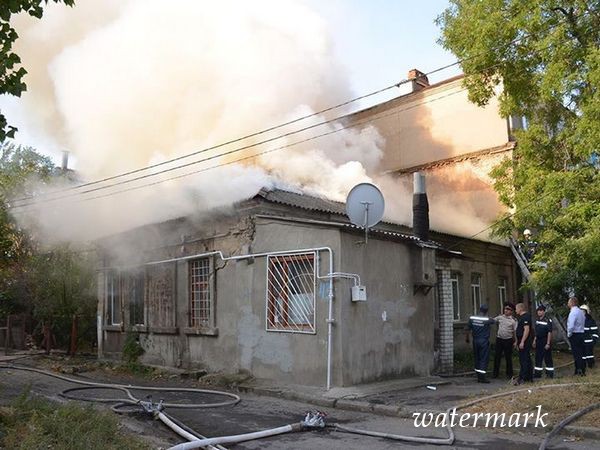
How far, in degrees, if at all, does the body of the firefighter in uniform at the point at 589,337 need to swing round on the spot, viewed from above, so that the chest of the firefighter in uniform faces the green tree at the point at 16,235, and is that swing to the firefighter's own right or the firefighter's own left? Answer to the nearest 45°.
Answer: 0° — they already face it

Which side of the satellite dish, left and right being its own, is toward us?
back

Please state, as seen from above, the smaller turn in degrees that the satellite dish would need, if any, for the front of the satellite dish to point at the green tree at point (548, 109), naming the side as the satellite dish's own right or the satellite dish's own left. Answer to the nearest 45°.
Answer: approximately 135° to the satellite dish's own left

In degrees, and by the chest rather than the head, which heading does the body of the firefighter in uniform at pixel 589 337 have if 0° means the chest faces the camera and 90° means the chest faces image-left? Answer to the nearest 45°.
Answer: approximately 90°

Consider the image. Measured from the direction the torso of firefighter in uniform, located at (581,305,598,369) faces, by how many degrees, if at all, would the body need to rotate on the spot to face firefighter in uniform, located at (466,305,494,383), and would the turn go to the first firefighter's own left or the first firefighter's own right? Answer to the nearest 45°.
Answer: approximately 45° to the first firefighter's own left

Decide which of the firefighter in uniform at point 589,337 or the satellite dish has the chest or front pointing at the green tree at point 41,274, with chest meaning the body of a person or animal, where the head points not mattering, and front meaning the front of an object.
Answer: the firefighter in uniform

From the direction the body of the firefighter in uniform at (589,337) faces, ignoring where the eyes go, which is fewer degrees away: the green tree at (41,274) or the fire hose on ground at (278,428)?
the green tree

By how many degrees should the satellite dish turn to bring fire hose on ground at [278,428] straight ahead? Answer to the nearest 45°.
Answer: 0° — it already faces it

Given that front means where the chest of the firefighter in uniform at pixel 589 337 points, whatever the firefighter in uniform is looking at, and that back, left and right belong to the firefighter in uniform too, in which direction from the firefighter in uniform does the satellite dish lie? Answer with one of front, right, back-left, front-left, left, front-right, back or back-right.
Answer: front-left

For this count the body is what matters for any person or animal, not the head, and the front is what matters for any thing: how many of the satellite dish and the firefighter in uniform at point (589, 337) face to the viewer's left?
1
